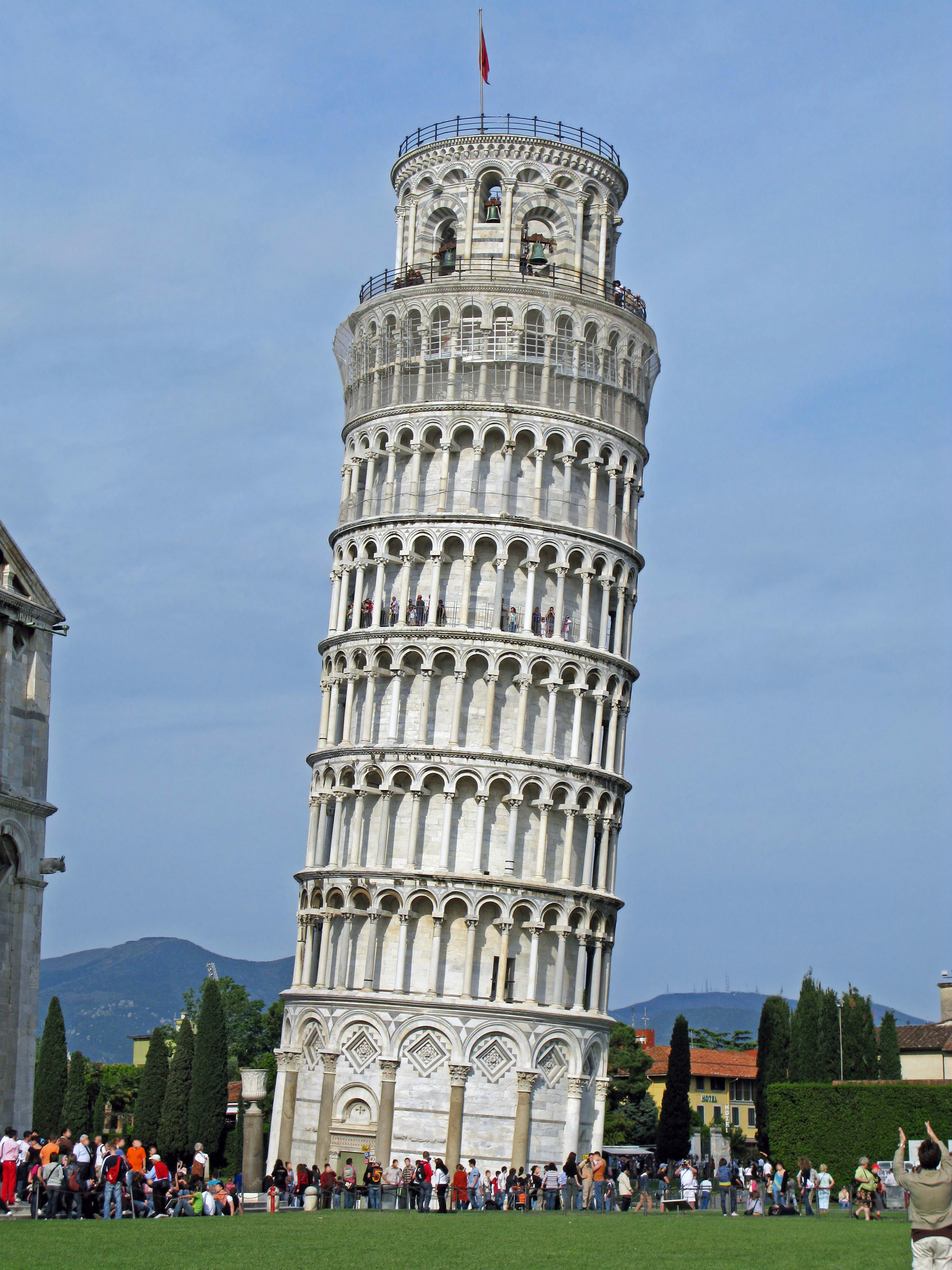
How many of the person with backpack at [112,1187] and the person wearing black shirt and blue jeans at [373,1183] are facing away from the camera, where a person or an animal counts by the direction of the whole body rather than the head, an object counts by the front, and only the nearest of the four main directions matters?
2

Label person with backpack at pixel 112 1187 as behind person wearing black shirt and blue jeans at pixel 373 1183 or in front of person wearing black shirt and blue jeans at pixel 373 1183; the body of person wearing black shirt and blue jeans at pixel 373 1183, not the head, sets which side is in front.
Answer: behind

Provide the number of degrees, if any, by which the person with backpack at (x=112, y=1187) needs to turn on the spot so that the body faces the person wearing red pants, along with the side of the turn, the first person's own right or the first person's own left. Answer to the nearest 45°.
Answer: approximately 90° to the first person's own left

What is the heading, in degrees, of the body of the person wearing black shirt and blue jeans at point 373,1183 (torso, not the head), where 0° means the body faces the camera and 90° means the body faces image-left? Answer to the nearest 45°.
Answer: approximately 180°

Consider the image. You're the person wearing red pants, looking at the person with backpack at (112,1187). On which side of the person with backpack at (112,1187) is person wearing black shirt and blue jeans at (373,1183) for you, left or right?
left

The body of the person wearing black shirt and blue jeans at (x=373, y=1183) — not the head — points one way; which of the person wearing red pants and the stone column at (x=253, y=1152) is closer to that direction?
the stone column

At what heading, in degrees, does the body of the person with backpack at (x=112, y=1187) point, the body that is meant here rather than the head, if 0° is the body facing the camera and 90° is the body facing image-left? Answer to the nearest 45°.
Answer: approximately 180°

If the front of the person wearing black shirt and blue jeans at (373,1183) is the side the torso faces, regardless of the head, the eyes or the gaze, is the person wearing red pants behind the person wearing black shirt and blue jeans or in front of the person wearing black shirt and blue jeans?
behind
